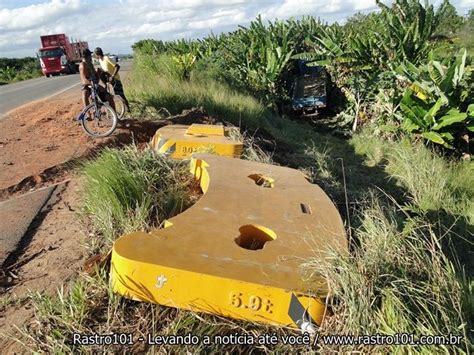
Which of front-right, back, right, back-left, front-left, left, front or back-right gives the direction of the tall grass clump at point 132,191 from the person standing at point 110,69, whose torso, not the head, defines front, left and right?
front-left

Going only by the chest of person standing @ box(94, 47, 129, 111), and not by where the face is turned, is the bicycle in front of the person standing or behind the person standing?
in front

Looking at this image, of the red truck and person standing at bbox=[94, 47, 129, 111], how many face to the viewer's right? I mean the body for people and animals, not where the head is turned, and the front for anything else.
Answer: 0

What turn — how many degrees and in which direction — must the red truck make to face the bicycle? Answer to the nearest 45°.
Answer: approximately 45° to its left

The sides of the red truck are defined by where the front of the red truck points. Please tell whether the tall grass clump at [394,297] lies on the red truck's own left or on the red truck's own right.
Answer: on the red truck's own left

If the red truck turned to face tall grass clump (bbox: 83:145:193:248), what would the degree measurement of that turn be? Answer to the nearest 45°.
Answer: approximately 45° to its left

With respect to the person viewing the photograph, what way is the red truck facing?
facing the viewer and to the left of the viewer

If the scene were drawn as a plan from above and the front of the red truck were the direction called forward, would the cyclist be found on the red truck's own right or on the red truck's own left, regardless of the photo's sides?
on the red truck's own left

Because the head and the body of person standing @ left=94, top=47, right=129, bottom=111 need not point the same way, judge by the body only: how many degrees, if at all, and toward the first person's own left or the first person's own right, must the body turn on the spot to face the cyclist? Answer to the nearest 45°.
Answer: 0° — they already face them

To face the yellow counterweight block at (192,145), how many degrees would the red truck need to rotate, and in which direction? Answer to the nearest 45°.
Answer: approximately 45° to its left
